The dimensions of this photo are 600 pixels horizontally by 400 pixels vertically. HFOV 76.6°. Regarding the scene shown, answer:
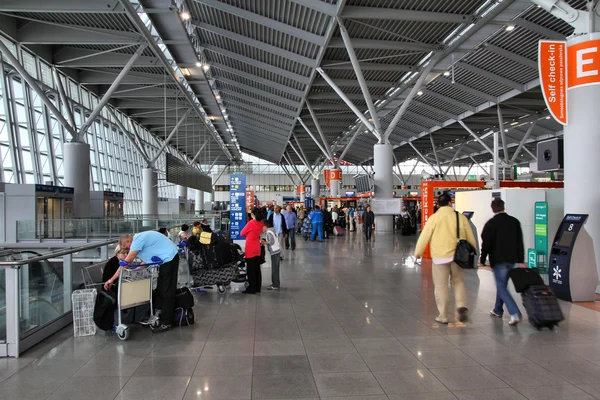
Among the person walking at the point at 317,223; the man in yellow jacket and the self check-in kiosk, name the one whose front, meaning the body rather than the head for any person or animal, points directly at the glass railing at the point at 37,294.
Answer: the self check-in kiosk

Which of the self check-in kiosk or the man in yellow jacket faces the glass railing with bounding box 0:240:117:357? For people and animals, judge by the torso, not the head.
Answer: the self check-in kiosk

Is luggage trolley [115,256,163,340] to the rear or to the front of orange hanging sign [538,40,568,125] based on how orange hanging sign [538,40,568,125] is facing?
to the front

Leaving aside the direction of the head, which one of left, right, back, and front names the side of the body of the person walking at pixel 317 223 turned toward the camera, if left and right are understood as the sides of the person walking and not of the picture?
back

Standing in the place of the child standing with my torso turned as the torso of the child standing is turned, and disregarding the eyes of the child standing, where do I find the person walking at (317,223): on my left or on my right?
on my right

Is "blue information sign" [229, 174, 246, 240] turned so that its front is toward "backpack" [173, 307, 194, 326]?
yes

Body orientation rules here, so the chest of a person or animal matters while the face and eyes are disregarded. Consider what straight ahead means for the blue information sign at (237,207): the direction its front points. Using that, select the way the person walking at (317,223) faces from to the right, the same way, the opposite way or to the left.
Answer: the opposite way

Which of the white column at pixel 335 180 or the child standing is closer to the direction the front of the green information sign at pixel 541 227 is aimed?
the child standing

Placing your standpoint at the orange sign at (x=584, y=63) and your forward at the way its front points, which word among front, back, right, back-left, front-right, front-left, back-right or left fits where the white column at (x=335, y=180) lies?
back-right

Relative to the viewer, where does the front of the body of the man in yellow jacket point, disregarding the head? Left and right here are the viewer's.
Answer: facing away from the viewer

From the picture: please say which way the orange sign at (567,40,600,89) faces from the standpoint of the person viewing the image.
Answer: facing the viewer

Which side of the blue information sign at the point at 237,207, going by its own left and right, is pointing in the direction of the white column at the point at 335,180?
back

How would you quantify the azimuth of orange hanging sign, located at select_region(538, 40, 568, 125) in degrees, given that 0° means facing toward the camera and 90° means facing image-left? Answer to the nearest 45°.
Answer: approximately 0°
